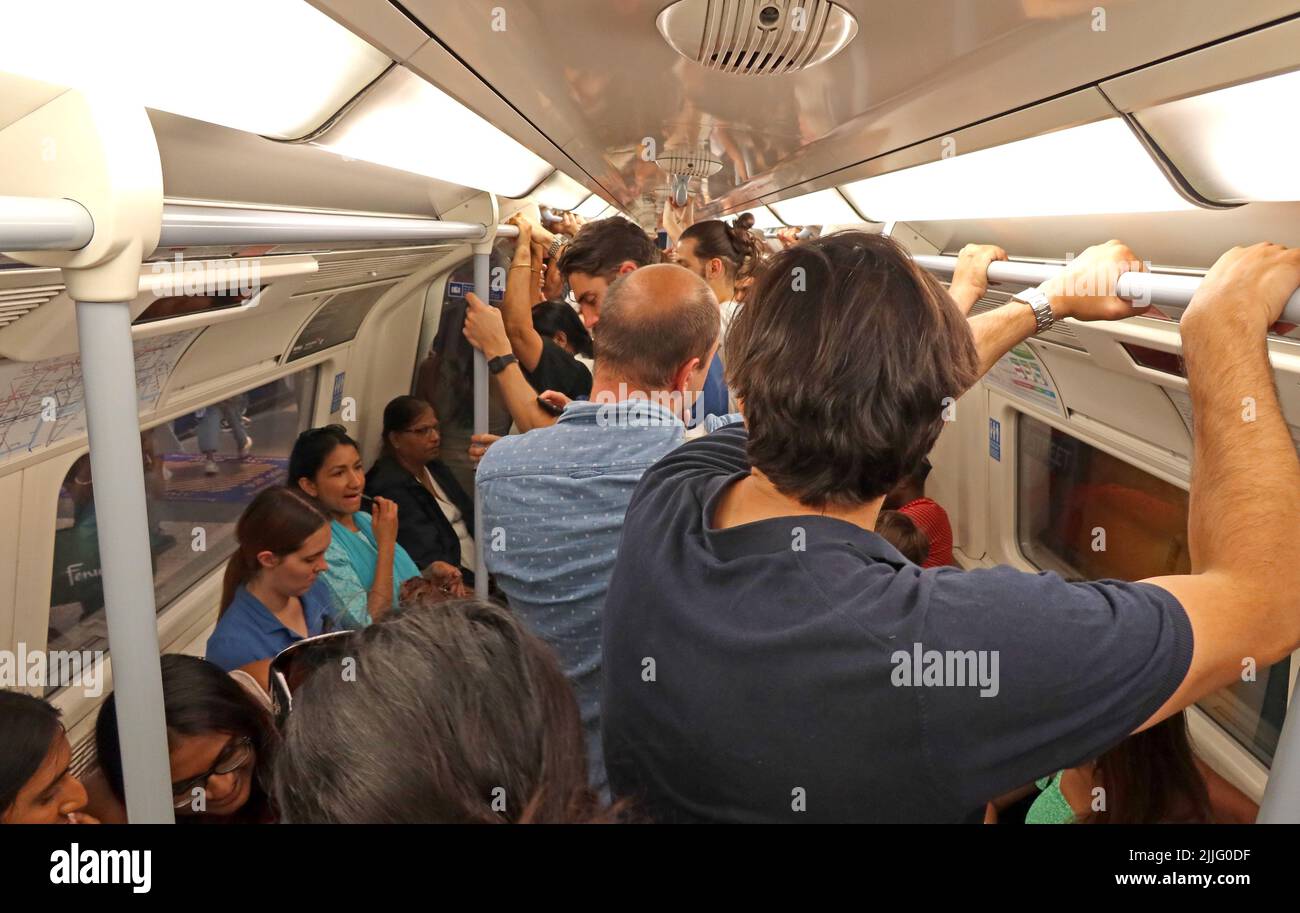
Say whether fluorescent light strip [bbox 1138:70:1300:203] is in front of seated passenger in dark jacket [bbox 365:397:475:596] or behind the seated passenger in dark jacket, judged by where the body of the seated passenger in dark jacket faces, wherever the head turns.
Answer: in front

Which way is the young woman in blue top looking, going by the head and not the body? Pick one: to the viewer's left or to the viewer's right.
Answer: to the viewer's right

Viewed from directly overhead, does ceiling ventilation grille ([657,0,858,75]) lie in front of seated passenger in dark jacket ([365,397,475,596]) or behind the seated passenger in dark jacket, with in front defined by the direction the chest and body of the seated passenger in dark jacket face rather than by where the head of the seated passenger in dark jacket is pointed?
in front

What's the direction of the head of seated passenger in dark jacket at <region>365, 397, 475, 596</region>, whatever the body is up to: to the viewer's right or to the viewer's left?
to the viewer's right

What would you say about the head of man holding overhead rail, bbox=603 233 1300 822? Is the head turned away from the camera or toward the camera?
away from the camera

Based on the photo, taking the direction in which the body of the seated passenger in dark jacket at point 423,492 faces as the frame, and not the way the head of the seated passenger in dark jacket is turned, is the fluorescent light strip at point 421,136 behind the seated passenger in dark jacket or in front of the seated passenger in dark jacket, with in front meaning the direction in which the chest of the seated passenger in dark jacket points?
in front

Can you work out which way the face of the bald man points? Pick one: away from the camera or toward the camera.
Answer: away from the camera

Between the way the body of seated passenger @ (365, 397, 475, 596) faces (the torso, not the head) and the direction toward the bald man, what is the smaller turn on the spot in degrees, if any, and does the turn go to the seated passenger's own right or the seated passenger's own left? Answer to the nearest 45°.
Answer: approximately 45° to the seated passenger's own right

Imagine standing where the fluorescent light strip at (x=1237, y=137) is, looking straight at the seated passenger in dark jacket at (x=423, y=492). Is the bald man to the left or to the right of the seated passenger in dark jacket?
left

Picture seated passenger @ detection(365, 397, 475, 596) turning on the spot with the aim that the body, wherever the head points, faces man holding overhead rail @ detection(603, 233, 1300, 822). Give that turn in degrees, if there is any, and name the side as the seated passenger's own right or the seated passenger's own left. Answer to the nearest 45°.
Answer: approximately 45° to the seated passenger's own right

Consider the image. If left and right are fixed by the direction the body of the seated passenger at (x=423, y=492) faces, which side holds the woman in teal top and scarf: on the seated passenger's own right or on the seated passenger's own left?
on the seated passenger's own right

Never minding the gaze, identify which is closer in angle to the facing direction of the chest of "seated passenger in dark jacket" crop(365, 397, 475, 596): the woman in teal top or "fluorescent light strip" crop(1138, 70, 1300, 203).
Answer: the fluorescent light strip

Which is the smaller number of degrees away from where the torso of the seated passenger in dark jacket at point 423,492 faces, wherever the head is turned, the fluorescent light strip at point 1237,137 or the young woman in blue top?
the fluorescent light strip

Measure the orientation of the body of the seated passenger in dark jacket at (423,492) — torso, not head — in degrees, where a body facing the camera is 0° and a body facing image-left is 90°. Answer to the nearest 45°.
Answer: approximately 315°
